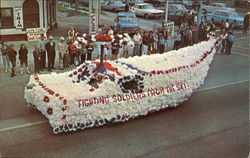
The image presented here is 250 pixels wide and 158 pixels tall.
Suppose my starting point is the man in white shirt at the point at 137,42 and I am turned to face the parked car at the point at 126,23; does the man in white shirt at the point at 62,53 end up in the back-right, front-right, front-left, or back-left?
back-left

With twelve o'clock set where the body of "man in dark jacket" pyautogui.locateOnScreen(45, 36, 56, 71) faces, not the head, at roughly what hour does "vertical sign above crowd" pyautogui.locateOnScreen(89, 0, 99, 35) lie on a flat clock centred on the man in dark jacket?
The vertical sign above crowd is roughly at 7 o'clock from the man in dark jacket.

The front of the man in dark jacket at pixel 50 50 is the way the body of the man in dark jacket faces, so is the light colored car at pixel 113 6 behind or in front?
behind

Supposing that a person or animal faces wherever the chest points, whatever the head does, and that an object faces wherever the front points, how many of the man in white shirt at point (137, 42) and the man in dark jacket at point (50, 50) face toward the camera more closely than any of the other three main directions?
2

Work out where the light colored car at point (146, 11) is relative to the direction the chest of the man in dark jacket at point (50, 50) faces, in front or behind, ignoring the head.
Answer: behind

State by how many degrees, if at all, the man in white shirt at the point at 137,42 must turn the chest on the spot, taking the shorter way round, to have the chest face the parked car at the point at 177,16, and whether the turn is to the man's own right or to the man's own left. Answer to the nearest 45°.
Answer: approximately 180°

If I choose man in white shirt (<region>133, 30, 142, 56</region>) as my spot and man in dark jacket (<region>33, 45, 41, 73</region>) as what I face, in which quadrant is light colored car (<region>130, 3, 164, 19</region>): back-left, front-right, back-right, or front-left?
back-right

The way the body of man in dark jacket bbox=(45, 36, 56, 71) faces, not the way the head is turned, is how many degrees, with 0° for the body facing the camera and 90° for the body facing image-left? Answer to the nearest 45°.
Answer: approximately 0°

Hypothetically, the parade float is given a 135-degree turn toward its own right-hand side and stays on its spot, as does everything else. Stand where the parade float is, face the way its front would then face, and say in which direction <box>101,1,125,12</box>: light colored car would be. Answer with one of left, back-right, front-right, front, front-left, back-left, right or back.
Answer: front
